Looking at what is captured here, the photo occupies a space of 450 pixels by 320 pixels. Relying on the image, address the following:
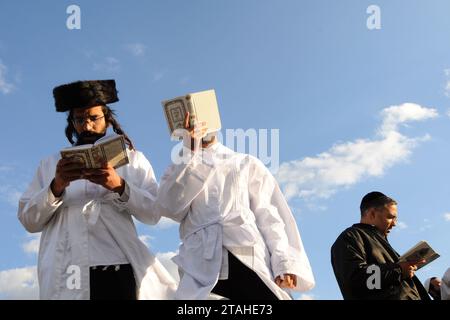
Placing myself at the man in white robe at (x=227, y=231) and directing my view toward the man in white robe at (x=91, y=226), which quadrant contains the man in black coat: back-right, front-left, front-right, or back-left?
back-right

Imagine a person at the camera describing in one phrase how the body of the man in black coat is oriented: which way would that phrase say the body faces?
to the viewer's right

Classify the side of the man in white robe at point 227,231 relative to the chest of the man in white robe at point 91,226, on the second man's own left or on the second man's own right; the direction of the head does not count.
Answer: on the second man's own left

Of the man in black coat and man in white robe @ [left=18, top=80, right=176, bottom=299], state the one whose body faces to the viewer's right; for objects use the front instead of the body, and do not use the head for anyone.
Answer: the man in black coat

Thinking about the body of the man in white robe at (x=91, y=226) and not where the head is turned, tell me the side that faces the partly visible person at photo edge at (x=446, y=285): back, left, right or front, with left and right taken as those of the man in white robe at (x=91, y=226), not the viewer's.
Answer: left

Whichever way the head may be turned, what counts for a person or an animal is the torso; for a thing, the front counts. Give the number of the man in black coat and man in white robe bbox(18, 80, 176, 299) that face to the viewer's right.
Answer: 1

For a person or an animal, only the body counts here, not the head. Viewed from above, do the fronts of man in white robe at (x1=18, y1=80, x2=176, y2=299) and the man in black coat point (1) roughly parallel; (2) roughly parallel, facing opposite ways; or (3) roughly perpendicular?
roughly perpendicular
